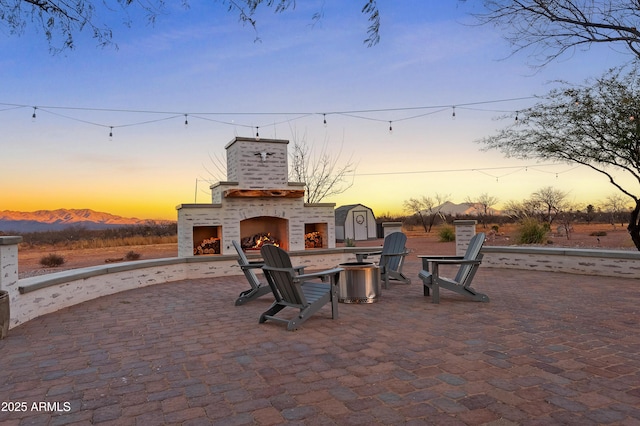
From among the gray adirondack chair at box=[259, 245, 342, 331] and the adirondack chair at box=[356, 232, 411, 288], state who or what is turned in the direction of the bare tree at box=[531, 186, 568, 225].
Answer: the gray adirondack chair

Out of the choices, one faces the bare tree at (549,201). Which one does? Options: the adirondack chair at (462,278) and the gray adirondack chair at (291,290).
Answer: the gray adirondack chair

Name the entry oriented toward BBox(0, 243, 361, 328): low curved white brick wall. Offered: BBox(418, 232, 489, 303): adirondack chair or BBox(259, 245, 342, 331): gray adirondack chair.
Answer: the adirondack chair

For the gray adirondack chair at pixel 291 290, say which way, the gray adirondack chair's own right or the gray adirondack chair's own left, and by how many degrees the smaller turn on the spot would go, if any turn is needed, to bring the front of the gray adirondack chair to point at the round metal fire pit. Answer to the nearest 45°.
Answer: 0° — it already faces it

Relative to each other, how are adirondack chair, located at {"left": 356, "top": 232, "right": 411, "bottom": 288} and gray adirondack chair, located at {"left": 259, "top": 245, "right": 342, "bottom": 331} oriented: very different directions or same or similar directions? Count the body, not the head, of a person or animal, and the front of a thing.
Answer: very different directions

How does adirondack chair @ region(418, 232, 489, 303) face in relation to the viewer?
to the viewer's left

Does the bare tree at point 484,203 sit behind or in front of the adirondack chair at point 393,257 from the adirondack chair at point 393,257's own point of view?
behind

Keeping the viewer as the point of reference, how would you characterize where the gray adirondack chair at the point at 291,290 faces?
facing away from the viewer and to the right of the viewer

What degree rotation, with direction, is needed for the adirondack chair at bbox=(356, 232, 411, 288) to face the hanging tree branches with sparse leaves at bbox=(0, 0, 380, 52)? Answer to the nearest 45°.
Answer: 0° — it already faces it

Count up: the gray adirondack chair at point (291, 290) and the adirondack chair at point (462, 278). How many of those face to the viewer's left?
1

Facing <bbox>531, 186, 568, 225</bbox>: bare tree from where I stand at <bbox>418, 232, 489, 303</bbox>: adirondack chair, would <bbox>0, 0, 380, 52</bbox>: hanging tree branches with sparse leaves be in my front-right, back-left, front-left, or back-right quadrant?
back-left
